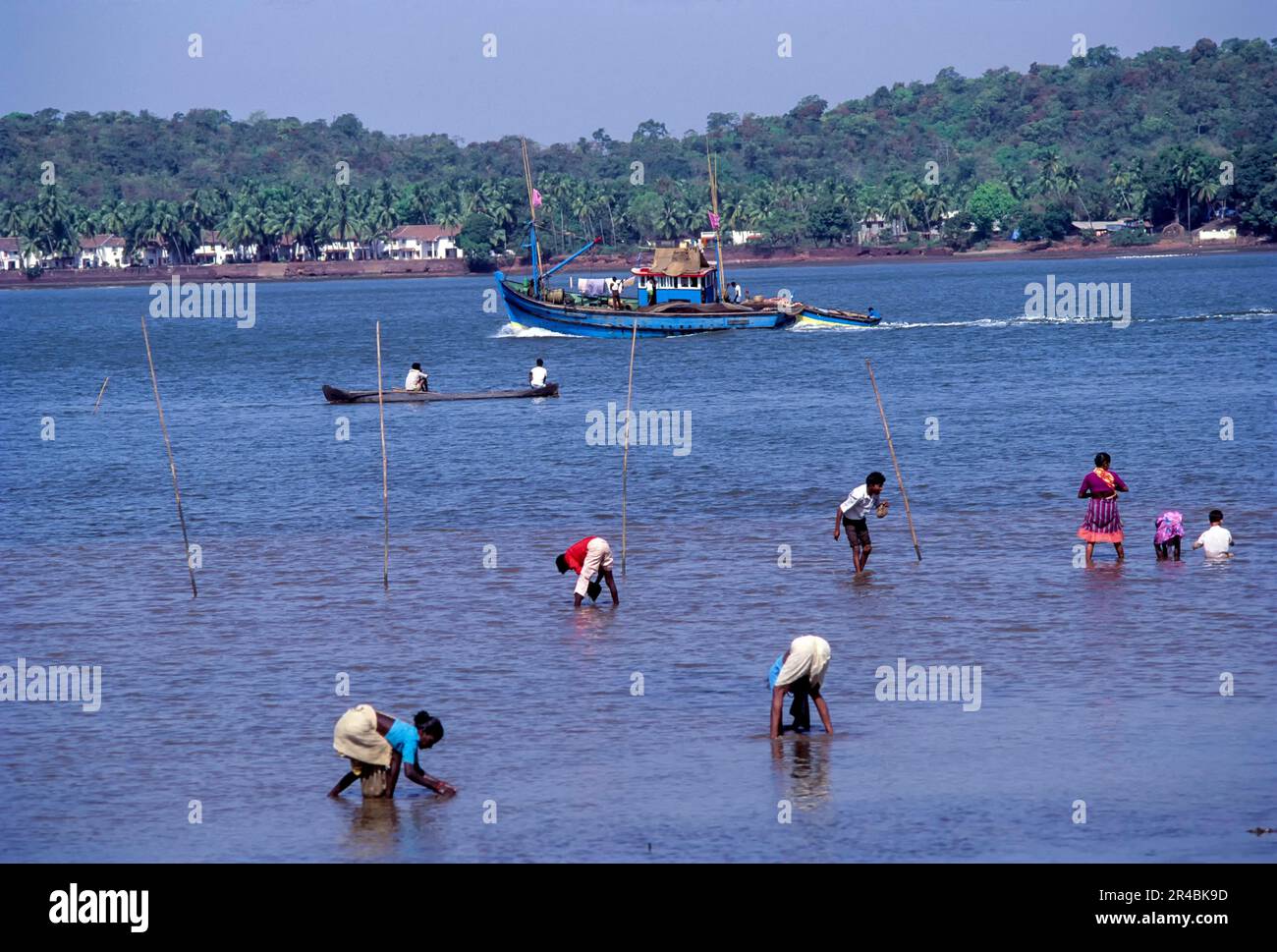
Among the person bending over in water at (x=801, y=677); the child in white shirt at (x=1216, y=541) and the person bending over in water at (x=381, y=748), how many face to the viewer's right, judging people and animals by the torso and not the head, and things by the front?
1

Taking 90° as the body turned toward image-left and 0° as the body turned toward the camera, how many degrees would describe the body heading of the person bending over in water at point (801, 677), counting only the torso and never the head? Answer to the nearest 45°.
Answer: approximately 135°

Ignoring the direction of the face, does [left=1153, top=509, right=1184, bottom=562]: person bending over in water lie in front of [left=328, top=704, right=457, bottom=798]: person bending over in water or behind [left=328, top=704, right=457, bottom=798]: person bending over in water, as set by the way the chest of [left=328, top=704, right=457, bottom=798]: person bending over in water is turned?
in front

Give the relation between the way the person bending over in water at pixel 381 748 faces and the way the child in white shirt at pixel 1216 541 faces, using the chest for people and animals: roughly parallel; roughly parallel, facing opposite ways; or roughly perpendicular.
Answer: roughly perpendicular

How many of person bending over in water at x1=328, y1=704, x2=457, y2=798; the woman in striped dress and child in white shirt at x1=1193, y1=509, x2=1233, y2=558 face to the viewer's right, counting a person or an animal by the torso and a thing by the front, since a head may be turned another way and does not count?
1

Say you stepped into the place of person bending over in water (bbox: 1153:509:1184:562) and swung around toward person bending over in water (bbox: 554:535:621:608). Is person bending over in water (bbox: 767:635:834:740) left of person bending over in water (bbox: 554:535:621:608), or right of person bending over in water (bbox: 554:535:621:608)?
left

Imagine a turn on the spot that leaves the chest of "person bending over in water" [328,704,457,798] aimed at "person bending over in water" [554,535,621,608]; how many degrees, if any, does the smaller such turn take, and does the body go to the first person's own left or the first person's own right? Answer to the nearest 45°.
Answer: approximately 90° to the first person's own left

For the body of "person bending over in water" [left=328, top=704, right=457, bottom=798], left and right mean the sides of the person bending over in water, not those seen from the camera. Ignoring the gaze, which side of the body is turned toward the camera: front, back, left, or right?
right
